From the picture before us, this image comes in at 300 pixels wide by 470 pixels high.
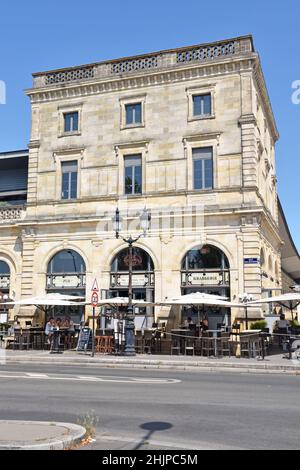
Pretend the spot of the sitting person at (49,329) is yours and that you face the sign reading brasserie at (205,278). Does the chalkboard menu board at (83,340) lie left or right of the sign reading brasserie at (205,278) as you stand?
right

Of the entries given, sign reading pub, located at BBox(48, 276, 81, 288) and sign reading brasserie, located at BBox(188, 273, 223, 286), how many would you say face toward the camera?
2

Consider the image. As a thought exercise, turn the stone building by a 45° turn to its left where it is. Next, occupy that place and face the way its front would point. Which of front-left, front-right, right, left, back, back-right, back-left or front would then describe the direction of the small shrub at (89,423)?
front-right

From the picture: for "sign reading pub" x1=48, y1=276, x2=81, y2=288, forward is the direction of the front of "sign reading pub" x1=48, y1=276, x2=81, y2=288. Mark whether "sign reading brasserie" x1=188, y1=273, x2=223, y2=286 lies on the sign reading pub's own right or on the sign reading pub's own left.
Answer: on the sign reading pub's own left

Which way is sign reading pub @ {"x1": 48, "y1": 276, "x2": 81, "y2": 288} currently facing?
toward the camera

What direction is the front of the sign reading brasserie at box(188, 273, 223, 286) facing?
toward the camera
